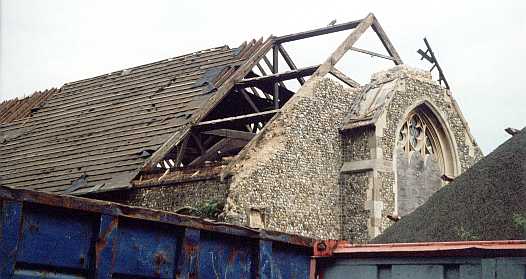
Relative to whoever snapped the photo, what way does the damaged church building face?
facing the viewer and to the right of the viewer

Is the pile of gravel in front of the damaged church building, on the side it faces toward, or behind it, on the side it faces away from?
in front
